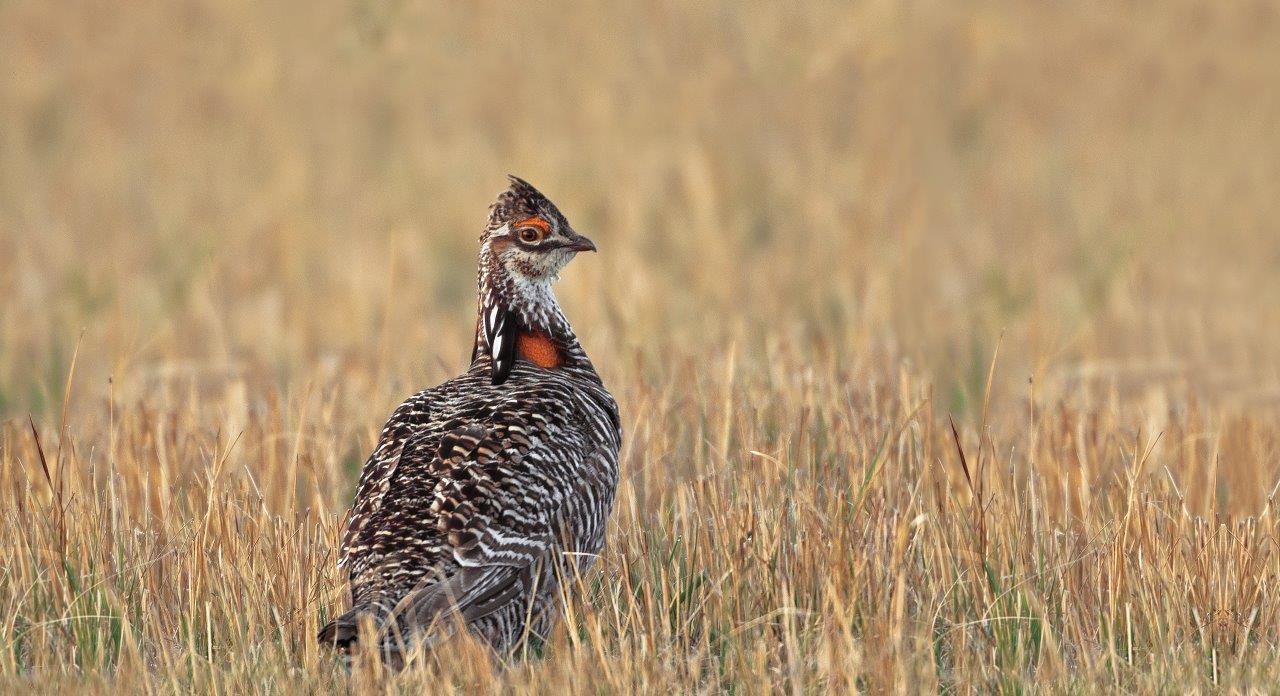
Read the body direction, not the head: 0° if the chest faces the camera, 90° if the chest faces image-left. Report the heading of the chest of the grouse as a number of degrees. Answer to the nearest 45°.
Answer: approximately 225°
